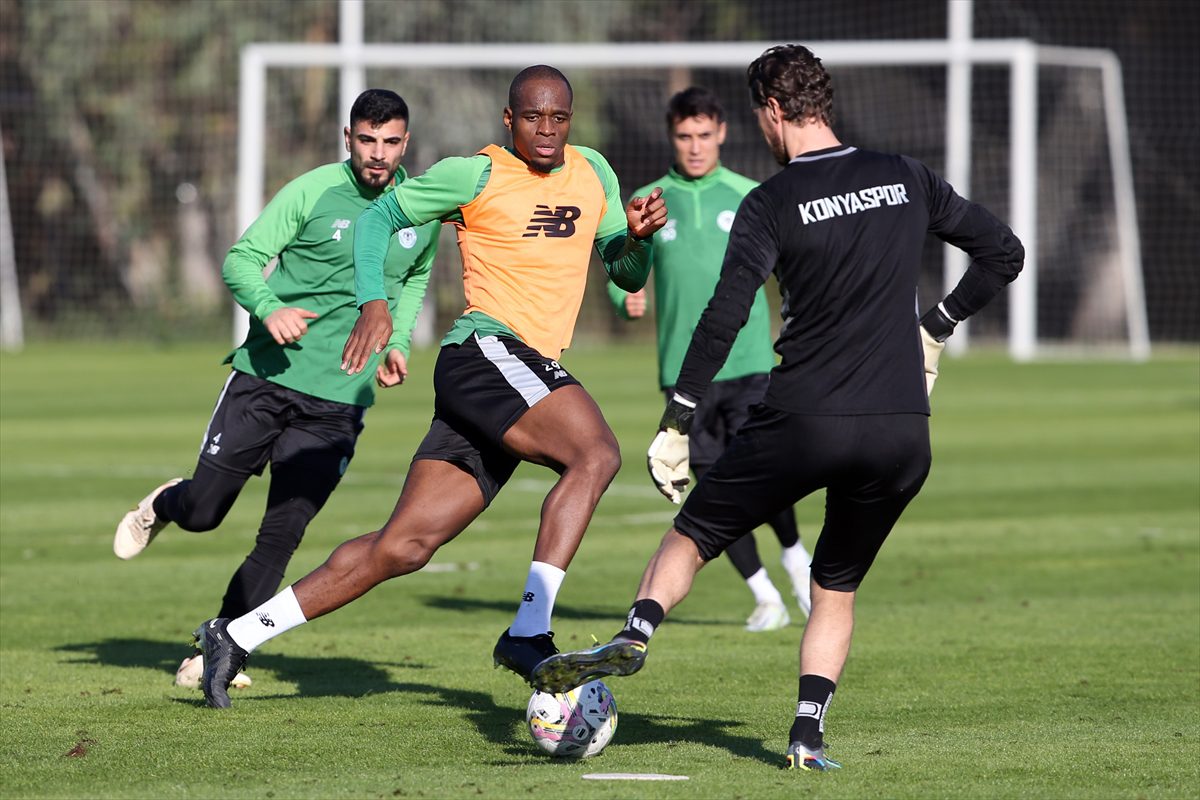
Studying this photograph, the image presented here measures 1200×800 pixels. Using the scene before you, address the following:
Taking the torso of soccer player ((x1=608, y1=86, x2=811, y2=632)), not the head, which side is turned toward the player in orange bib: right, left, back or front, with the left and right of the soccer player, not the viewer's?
front

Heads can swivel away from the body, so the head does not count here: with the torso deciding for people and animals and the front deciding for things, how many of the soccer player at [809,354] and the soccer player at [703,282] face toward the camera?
1

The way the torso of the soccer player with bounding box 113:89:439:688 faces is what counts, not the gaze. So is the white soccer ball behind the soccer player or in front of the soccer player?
in front

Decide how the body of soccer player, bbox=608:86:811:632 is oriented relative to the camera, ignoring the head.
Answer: toward the camera

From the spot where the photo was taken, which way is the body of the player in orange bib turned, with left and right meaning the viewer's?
facing the viewer and to the right of the viewer

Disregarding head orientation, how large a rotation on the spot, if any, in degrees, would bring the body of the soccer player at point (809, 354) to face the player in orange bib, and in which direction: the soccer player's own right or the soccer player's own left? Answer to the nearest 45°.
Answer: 0° — they already face them

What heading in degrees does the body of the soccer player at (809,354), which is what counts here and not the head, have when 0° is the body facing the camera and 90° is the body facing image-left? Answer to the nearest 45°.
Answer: approximately 135°

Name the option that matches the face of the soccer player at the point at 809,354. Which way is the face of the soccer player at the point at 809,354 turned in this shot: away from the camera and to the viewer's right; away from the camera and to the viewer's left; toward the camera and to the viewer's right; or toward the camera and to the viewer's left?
away from the camera and to the viewer's left

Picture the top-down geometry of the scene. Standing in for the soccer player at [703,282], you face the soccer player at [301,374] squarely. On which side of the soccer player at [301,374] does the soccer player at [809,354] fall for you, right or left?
left

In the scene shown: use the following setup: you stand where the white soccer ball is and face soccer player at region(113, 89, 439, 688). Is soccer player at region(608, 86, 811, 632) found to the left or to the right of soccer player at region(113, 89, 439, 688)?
right

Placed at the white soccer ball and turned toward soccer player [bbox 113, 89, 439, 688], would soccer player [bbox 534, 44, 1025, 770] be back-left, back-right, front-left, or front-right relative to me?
back-right
